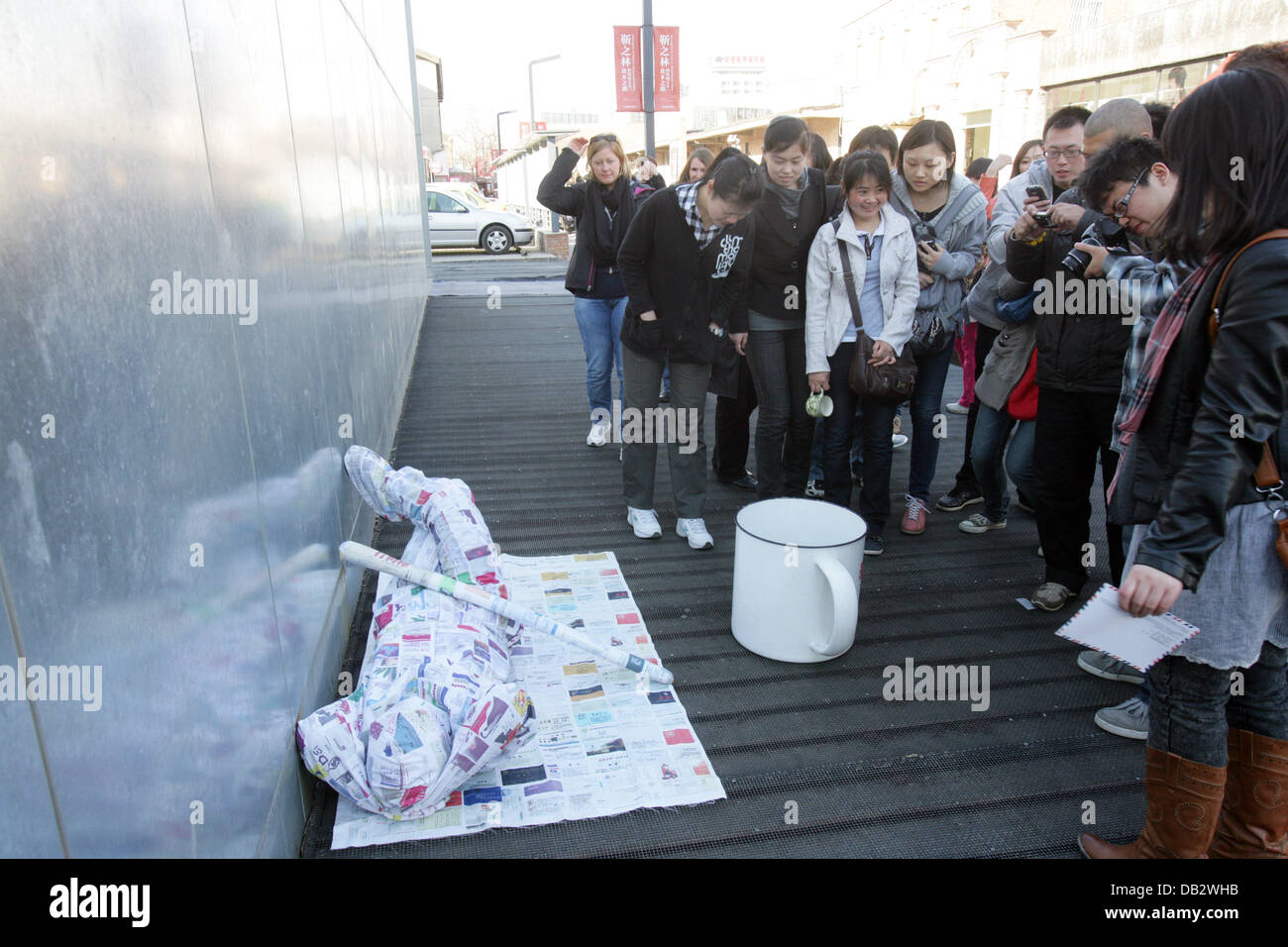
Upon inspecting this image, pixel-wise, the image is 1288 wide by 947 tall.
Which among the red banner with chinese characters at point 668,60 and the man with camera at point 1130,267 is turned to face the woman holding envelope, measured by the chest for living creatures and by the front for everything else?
the red banner with chinese characters

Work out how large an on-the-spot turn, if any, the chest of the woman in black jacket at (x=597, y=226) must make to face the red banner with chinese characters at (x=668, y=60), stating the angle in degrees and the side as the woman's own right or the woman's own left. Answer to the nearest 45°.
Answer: approximately 180°

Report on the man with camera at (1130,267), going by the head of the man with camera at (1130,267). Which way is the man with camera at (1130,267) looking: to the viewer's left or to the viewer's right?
to the viewer's left

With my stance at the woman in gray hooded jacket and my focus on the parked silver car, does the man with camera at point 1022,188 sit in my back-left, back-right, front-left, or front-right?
back-right

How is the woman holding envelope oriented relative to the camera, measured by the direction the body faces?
to the viewer's left

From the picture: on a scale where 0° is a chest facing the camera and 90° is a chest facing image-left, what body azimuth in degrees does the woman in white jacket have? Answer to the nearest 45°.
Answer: approximately 0°

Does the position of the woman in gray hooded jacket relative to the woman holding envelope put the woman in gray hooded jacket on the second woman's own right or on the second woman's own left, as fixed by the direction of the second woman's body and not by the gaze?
on the second woman's own right

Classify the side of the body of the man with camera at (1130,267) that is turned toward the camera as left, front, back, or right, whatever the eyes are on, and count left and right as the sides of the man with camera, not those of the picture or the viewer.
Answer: left

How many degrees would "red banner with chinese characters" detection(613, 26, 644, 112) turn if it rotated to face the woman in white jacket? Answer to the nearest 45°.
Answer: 0° — it already faces them
